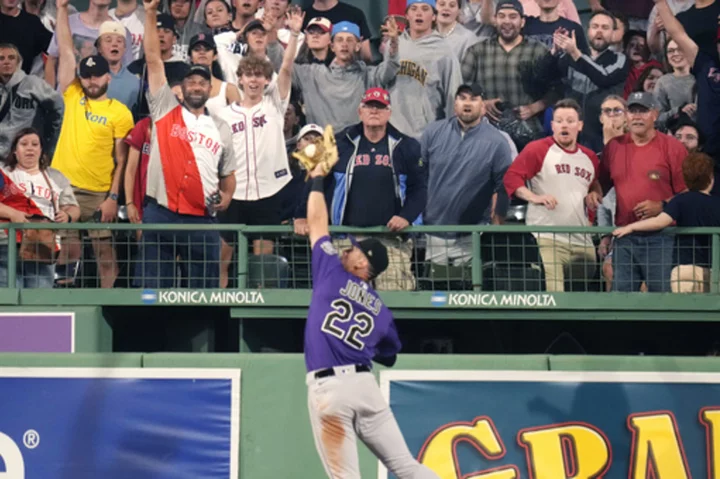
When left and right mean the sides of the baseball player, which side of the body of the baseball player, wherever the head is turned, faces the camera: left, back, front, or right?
back

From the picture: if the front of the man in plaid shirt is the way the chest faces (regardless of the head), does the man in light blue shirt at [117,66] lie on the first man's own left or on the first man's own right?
on the first man's own right

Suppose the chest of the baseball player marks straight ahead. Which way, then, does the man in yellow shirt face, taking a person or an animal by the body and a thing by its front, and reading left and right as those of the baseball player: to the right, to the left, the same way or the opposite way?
the opposite way

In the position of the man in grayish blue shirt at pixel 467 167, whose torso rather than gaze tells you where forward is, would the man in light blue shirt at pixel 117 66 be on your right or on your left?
on your right

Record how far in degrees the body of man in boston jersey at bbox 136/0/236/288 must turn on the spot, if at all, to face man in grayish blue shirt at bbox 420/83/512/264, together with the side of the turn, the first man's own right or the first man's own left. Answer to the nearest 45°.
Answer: approximately 90° to the first man's own left

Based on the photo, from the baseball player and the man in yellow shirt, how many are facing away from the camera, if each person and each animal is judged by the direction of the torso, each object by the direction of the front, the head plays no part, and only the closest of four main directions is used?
1

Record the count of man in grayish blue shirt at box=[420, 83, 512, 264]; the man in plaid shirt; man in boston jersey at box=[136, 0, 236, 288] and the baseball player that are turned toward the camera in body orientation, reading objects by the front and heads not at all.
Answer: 3

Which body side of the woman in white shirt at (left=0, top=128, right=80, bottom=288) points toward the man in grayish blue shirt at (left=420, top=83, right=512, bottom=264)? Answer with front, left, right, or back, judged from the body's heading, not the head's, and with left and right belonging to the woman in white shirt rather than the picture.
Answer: left

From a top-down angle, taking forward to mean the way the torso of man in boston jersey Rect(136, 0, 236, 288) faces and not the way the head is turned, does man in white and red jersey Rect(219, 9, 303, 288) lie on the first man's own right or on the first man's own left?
on the first man's own left
